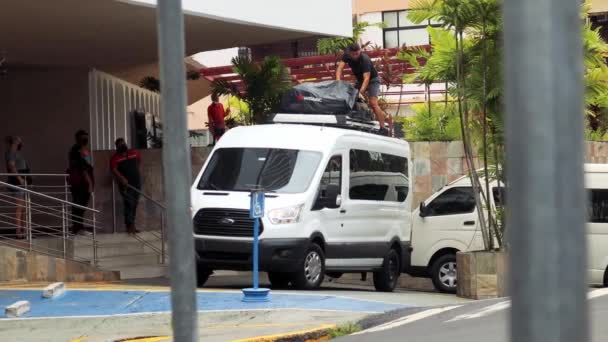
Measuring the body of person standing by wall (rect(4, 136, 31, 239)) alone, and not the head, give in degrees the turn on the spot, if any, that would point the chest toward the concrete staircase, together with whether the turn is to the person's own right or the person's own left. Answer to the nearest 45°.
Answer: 0° — they already face it

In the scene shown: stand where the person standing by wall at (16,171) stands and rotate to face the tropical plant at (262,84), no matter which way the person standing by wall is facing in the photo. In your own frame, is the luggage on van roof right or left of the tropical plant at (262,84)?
right

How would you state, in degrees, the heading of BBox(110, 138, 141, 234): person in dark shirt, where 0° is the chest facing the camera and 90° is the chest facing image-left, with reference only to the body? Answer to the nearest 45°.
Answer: approximately 0°

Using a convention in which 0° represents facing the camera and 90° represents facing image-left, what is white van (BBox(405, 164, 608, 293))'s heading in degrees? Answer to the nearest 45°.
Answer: approximately 90°

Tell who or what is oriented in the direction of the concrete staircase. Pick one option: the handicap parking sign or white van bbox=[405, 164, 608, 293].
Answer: the white van

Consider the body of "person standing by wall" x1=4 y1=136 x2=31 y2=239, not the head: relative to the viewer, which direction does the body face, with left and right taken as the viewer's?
facing to the right of the viewer
